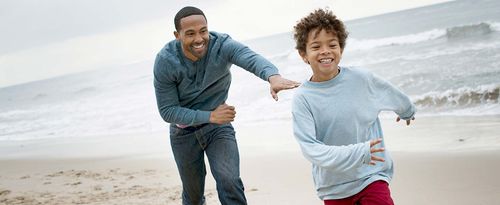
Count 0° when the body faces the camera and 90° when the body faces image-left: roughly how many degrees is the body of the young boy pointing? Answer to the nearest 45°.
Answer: approximately 0°

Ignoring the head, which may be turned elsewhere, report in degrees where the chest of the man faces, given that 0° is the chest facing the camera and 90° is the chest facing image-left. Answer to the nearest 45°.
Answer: approximately 315°

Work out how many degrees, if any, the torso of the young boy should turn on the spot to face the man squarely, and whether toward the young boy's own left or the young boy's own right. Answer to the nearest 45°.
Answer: approximately 135° to the young boy's own right

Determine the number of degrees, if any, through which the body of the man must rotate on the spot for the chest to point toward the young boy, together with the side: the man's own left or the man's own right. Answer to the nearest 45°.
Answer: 0° — they already face them
